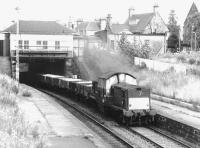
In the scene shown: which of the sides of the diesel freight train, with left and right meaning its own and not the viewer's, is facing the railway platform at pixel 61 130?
right

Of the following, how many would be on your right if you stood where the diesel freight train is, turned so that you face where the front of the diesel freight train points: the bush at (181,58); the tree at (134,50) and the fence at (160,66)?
0

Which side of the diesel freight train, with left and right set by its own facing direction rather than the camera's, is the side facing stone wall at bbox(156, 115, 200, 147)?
front

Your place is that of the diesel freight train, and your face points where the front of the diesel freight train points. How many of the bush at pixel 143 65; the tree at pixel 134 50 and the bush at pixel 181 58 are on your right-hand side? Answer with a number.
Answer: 0

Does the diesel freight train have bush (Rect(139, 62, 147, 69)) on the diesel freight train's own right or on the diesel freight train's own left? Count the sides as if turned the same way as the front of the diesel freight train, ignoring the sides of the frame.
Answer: on the diesel freight train's own left

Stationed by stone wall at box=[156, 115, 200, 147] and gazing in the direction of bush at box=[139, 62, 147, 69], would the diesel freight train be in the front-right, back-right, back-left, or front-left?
front-left

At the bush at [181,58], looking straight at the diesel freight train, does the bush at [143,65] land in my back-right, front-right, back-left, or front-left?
front-right

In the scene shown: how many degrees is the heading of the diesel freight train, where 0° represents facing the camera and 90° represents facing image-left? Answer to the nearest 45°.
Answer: approximately 315°

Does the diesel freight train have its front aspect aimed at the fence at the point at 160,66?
no

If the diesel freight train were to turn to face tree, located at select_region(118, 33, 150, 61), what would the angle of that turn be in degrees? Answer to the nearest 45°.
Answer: approximately 135° to its left

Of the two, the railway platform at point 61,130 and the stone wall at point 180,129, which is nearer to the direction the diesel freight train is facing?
the stone wall

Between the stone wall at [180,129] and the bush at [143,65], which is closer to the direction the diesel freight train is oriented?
the stone wall

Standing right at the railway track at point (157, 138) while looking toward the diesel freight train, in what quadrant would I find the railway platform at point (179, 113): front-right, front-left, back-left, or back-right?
front-right

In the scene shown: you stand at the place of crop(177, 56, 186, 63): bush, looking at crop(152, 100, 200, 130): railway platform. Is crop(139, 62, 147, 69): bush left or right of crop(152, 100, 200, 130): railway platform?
right
